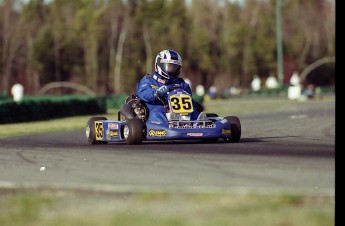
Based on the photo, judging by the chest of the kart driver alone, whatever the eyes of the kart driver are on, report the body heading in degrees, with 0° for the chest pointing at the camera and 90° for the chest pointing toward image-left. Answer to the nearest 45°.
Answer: approximately 315°

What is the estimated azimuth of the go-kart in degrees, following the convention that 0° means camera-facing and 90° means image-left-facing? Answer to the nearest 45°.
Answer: approximately 315°
